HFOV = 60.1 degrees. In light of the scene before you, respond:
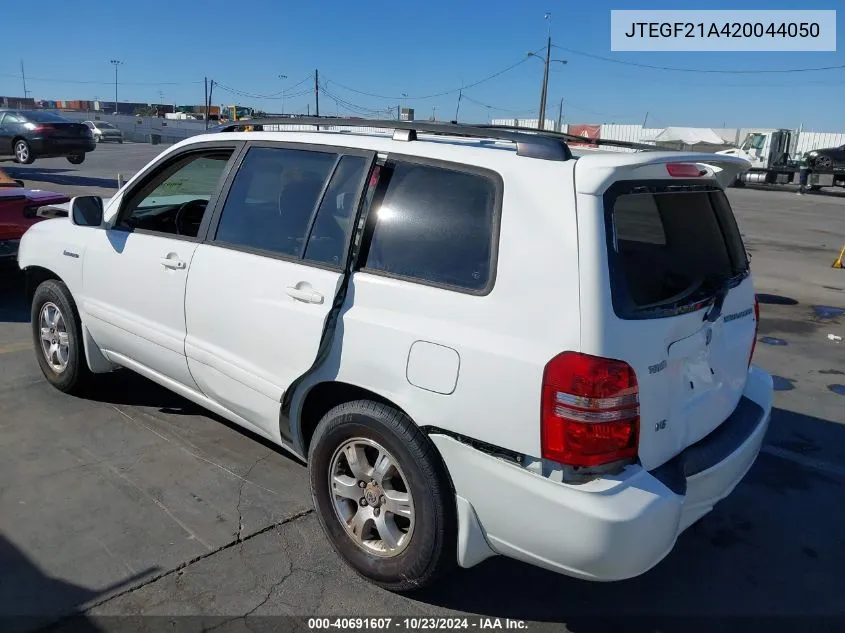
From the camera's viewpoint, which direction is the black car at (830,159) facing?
to the viewer's left

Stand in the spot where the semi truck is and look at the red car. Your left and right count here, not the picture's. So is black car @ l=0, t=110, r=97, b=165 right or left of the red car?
right

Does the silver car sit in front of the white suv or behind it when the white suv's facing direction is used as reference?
in front

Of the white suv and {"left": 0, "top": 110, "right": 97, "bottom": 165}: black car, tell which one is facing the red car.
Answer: the white suv

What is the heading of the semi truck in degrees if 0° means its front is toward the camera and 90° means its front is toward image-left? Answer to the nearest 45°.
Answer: approximately 90°

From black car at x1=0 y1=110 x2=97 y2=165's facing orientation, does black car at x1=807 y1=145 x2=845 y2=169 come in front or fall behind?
behind

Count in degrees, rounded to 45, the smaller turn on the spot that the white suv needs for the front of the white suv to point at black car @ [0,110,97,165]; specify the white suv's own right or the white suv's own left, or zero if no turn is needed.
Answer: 0° — it already faces it

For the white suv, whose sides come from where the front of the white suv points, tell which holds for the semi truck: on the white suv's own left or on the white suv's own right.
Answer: on the white suv's own right

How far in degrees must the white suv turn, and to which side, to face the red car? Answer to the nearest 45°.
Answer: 0° — it already faces it
